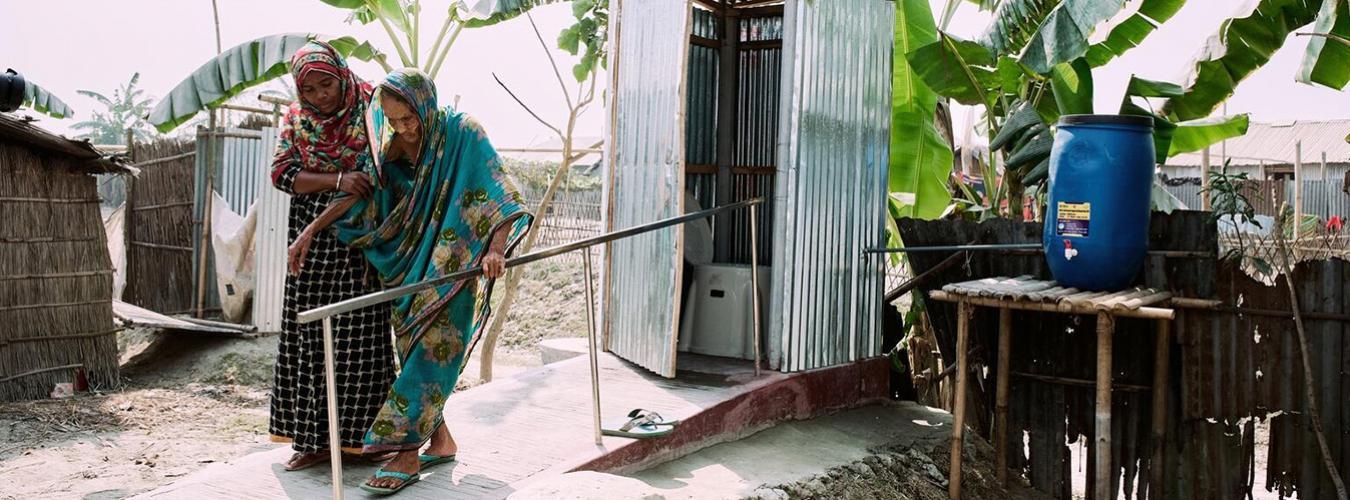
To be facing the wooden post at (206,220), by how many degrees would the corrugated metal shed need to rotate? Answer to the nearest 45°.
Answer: approximately 90° to its right

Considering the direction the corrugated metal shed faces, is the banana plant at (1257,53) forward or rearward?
rearward

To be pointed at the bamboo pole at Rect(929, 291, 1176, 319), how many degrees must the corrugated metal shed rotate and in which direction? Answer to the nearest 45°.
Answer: approximately 90° to its left

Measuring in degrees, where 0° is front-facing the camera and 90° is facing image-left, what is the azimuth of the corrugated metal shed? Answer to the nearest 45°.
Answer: approximately 45°
